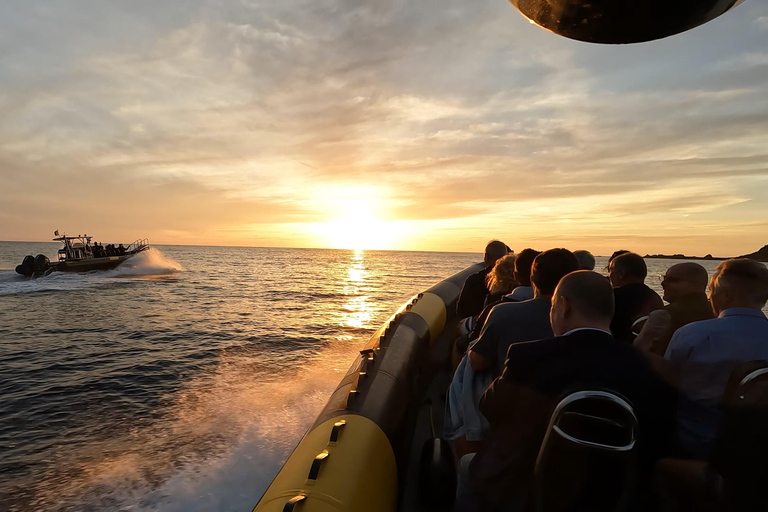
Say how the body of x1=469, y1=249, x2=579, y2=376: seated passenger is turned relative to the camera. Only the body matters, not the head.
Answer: away from the camera

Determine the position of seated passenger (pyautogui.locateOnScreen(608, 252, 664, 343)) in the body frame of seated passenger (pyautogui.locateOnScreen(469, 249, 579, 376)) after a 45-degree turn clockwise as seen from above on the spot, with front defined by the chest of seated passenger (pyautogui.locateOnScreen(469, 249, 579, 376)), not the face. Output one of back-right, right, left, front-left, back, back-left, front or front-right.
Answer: front

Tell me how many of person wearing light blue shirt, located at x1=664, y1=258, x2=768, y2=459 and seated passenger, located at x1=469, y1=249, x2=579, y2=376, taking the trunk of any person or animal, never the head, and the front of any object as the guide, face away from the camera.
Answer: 2

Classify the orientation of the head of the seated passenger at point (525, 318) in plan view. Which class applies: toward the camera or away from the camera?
away from the camera

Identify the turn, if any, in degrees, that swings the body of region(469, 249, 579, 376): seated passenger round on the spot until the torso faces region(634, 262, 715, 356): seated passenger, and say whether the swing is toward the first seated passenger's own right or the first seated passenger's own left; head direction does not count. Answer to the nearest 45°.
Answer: approximately 45° to the first seated passenger's own right

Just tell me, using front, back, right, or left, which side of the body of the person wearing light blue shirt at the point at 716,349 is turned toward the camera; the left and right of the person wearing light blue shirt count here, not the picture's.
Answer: back

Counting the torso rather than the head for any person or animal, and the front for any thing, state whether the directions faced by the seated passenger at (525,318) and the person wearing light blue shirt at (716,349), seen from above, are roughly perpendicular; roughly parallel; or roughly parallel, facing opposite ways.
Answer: roughly parallel

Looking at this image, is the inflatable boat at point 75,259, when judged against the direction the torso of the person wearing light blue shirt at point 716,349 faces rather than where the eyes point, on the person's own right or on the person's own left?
on the person's own left

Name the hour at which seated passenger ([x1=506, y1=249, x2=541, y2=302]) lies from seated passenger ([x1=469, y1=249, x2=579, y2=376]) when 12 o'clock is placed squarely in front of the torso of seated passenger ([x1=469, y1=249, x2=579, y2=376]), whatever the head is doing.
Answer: seated passenger ([x1=506, y1=249, x2=541, y2=302]) is roughly at 12 o'clock from seated passenger ([x1=469, y1=249, x2=579, y2=376]).

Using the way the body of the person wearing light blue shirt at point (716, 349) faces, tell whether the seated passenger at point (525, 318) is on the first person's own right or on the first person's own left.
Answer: on the first person's own left

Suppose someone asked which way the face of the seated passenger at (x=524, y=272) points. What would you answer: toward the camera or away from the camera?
away from the camera

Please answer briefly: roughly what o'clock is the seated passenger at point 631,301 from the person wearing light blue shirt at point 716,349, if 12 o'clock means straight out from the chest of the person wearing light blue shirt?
The seated passenger is roughly at 11 o'clock from the person wearing light blue shirt.

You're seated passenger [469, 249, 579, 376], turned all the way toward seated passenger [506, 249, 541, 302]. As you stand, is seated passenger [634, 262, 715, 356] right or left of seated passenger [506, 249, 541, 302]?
right

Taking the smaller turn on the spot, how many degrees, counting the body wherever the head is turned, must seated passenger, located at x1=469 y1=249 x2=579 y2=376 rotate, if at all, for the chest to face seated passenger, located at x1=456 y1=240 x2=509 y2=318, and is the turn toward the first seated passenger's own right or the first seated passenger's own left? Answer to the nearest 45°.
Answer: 0° — they already face them

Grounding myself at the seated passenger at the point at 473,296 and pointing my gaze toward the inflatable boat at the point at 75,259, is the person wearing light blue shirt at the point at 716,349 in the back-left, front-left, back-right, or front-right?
back-left
